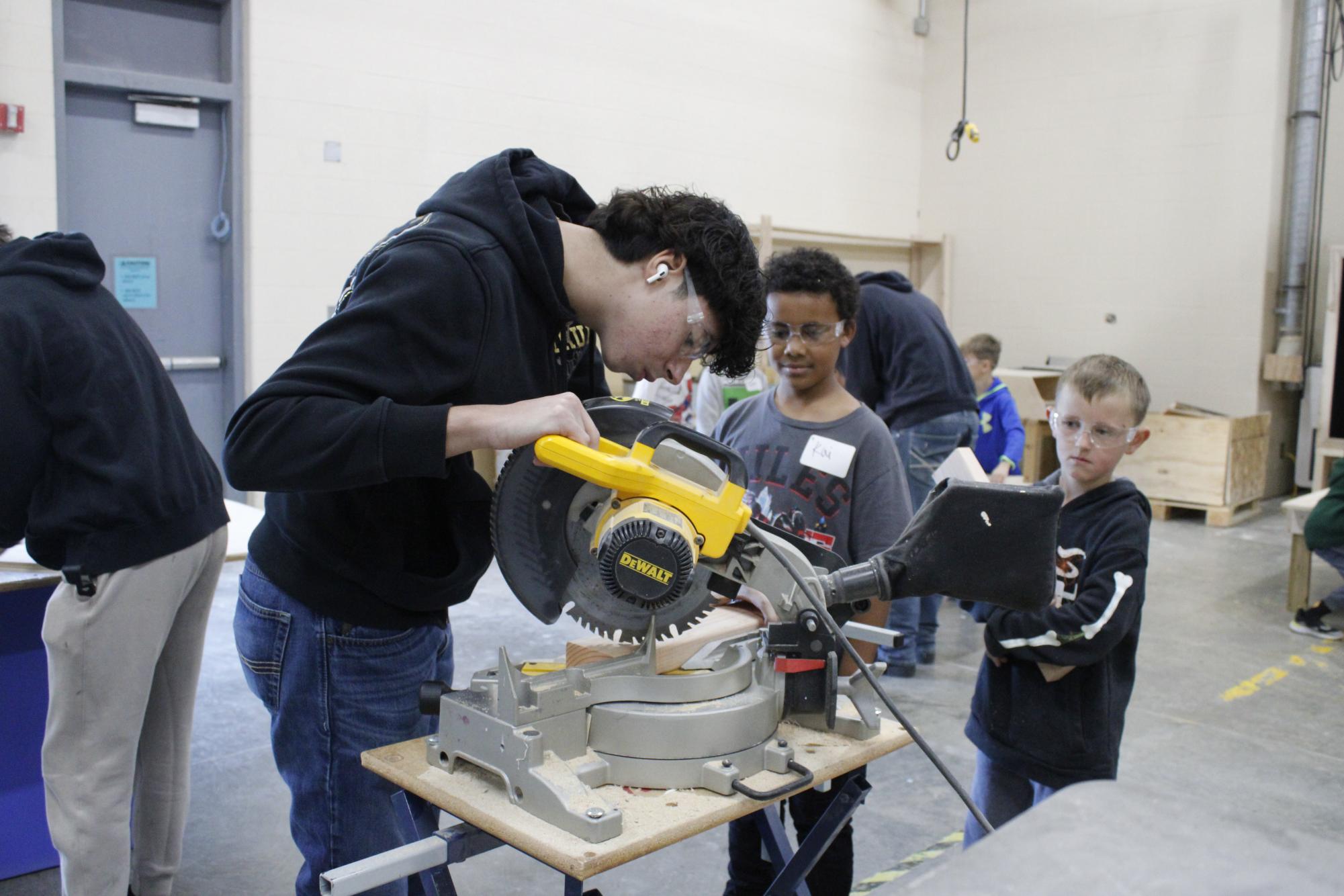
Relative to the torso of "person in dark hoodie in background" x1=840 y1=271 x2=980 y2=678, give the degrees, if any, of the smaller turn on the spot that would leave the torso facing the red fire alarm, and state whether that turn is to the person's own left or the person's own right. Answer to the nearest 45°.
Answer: approximately 45° to the person's own left

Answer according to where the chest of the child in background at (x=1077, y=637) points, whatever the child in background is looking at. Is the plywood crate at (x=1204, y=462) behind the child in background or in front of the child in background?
behind

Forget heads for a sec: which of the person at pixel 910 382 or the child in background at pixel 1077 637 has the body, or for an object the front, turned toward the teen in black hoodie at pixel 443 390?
the child in background

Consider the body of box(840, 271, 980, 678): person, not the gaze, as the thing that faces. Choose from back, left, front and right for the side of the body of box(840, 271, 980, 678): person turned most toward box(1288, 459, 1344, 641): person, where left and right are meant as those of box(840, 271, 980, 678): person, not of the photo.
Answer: right

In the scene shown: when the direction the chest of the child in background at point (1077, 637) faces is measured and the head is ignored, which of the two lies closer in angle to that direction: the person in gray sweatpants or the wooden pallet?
the person in gray sweatpants

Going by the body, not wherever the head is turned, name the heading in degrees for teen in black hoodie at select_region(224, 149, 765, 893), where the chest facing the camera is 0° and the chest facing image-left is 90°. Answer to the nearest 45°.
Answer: approximately 270°

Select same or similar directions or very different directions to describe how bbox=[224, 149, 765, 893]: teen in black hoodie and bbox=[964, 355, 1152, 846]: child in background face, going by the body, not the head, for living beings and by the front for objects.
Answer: very different directions

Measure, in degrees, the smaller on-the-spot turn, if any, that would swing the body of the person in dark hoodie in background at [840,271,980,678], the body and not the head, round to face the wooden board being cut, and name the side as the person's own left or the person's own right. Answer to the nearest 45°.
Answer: approximately 135° to the person's own left
